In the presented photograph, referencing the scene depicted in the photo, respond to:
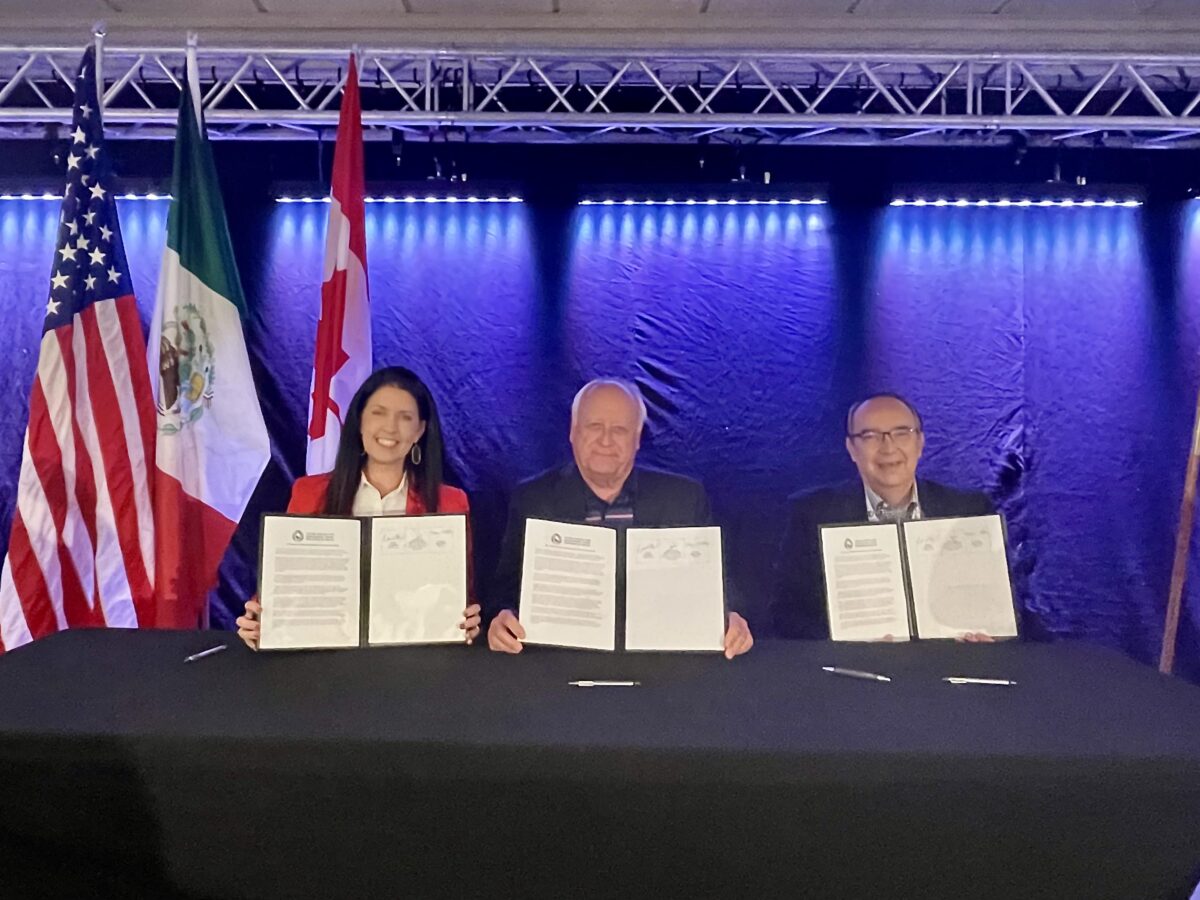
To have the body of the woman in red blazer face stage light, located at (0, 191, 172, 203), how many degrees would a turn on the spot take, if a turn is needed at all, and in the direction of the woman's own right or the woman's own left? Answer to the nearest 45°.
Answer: approximately 135° to the woman's own right

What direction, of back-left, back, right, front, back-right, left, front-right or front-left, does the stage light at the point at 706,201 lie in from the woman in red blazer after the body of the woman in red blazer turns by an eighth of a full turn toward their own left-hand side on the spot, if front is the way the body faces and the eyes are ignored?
left

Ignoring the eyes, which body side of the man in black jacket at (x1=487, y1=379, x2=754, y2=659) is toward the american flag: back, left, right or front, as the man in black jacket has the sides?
right

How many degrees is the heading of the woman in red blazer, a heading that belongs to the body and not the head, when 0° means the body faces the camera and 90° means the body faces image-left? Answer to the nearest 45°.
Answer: approximately 0°

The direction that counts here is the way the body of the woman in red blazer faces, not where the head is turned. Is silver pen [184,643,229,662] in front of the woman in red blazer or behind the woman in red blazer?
in front

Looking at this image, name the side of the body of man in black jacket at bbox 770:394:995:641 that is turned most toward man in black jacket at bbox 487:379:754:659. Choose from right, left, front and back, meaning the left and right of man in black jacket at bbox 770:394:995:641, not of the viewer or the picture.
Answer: right

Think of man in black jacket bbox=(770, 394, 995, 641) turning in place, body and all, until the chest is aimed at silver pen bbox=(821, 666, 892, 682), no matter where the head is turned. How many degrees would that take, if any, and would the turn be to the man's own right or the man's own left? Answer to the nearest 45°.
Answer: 0° — they already face it

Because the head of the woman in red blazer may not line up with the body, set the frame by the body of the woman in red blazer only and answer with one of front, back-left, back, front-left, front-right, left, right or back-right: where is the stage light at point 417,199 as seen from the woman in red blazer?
back

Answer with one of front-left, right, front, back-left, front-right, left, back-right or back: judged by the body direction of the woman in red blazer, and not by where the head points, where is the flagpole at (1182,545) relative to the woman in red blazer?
left

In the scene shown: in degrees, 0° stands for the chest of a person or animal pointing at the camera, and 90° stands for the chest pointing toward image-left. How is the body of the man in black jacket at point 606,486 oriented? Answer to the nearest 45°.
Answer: approximately 0°

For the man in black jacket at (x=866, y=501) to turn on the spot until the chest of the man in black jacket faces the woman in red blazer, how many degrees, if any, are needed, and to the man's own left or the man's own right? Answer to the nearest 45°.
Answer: approximately 45° to the man's own right

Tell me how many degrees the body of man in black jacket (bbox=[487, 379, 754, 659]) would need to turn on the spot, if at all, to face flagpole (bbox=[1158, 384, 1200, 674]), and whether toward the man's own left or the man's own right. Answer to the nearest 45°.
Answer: approximately 90° to the man's own left
